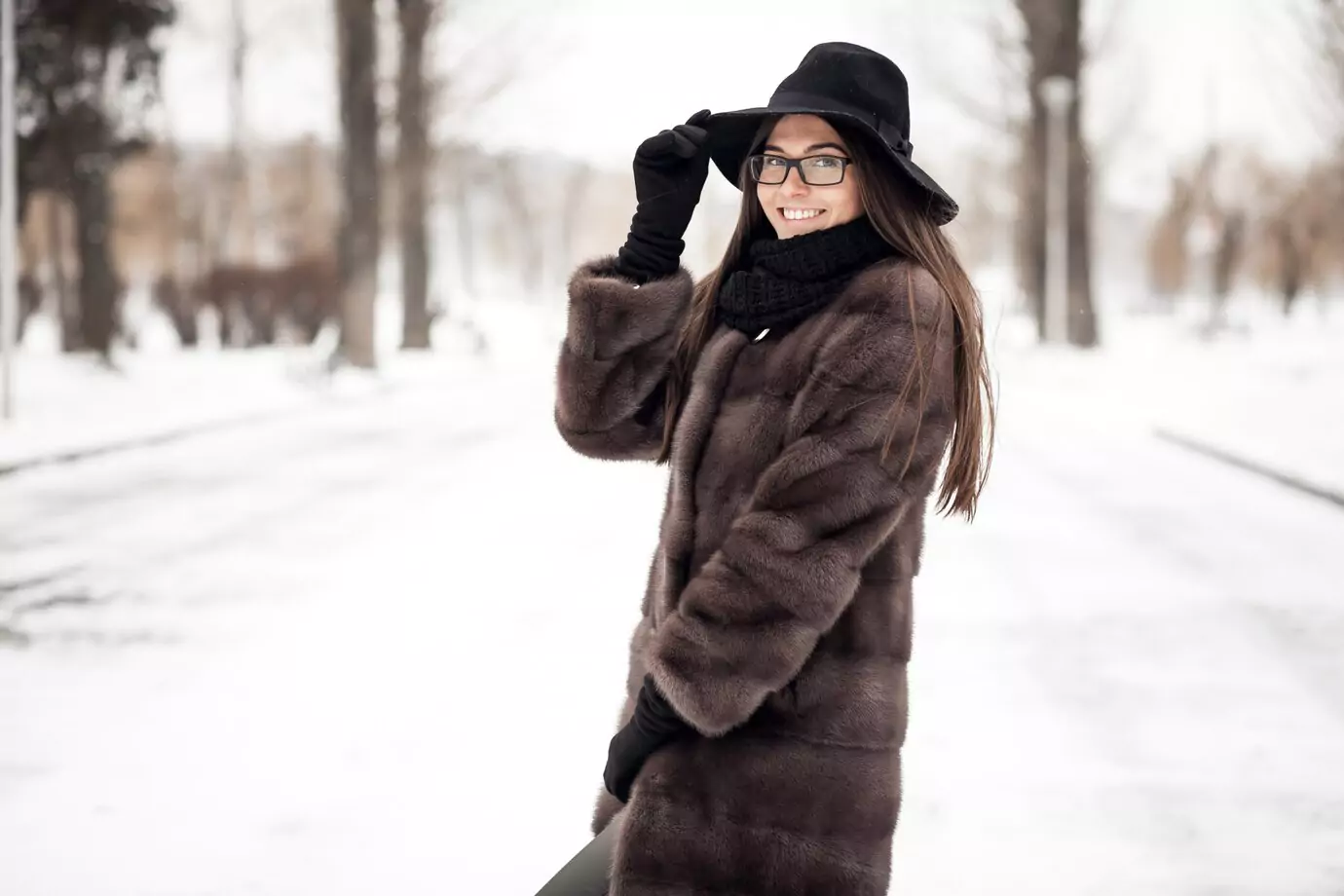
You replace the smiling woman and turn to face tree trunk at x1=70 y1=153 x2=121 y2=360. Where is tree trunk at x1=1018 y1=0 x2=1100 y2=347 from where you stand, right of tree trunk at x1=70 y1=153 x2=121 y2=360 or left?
right

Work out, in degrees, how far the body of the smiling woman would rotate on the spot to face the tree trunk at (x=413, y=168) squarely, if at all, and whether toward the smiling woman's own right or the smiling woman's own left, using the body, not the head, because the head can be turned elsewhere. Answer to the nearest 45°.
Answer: approximately 135° to the smiling woman's own right

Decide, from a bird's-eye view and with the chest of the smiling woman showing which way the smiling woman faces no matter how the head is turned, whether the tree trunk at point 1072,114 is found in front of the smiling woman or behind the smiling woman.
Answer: behind

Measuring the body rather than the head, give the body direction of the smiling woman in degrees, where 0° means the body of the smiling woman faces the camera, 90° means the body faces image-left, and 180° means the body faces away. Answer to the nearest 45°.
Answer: approximately 45°

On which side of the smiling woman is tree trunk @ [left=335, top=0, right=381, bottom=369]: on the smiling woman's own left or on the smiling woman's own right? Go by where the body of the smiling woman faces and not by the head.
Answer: on the smiling woman's own right

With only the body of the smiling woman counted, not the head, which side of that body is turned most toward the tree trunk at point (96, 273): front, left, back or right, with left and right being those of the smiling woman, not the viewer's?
right

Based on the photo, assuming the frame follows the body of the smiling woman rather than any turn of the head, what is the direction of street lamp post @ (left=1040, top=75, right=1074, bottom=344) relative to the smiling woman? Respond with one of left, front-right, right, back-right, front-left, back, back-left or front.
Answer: back-right
